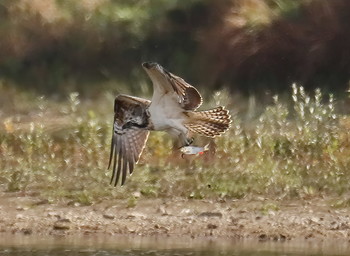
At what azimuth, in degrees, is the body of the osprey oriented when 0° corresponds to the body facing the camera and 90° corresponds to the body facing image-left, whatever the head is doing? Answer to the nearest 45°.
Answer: approximately 90°

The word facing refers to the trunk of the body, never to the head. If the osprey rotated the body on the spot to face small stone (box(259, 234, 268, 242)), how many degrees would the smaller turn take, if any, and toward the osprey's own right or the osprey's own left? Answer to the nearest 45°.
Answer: approximately 180°

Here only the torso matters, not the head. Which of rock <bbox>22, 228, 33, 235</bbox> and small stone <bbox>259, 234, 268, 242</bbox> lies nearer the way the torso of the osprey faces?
the rock

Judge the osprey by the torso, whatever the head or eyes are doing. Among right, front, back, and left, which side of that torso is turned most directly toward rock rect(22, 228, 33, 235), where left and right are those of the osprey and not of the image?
front
